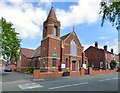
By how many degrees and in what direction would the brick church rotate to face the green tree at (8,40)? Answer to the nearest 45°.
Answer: approximately 90° to its right

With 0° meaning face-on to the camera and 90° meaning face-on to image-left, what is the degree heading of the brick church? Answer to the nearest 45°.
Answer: approximately 315°
